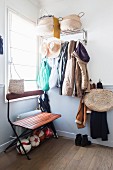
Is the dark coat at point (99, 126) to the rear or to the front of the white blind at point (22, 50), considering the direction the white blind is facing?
to the front

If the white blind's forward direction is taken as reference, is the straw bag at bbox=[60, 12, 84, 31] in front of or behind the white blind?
in front

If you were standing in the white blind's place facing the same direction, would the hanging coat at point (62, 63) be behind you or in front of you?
in front

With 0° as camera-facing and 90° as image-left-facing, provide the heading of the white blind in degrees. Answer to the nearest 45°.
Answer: approximately 315°

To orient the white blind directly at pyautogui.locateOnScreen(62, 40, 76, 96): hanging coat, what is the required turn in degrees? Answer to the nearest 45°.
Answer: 0° — it already faces it
